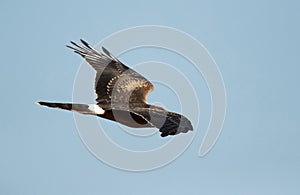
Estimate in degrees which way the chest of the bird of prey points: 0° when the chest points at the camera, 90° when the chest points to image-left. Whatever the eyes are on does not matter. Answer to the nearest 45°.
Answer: approximately 270°
